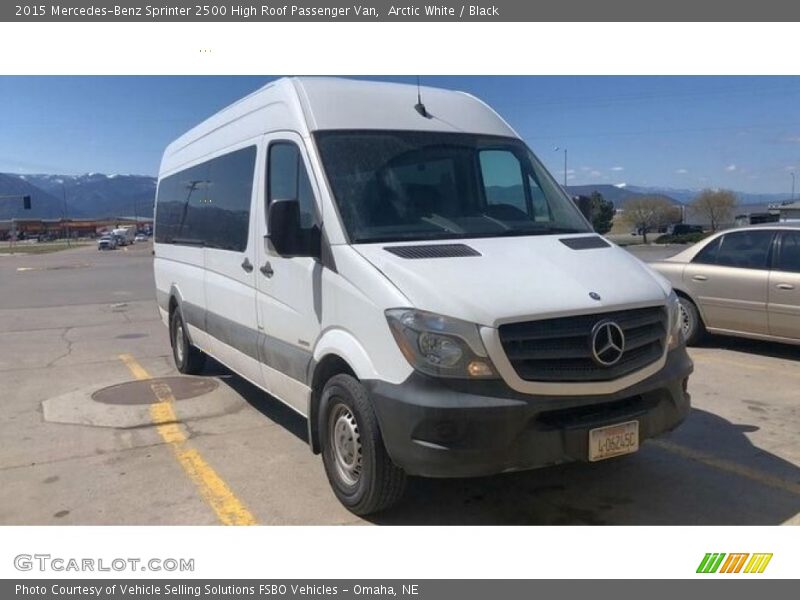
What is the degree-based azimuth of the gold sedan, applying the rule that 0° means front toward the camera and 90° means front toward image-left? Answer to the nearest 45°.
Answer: approximately 315°

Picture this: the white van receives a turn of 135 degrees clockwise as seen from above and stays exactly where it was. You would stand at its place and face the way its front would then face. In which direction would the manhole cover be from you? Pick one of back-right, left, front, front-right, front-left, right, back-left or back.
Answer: front-right

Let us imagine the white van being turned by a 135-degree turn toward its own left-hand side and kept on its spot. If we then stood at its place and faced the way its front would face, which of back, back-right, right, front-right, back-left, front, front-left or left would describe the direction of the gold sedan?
front-right

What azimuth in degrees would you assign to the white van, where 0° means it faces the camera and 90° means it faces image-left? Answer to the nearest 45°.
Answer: approximately 315°
